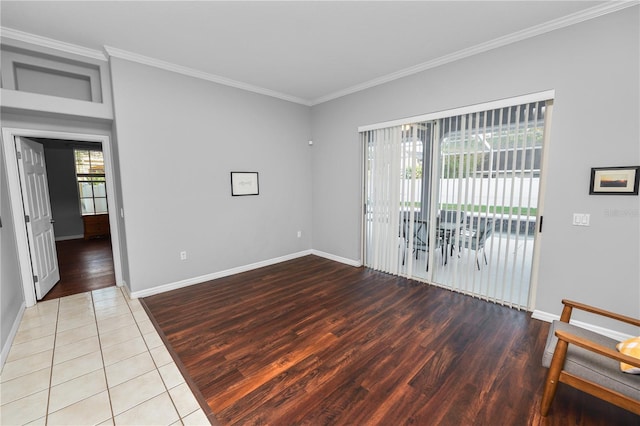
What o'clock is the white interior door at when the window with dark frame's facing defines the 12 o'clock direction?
The white interior door is roughly at 12 o'clock from the window with dark frame.

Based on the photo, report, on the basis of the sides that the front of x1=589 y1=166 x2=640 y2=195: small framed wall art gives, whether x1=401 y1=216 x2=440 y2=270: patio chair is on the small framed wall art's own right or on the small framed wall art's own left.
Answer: on the small framed wall art's own right

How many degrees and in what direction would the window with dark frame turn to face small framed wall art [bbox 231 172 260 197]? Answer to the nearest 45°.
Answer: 0° — it already faces it

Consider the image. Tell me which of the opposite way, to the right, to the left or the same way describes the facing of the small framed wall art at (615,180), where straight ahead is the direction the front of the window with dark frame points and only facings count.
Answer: to the right

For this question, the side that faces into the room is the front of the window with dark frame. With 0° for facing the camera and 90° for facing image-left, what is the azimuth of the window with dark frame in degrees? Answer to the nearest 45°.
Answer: approximately 0°

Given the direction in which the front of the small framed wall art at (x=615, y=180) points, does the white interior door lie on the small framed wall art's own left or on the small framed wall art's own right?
on the small framed wall art's own right

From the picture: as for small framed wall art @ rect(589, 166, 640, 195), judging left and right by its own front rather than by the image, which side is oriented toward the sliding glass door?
right
